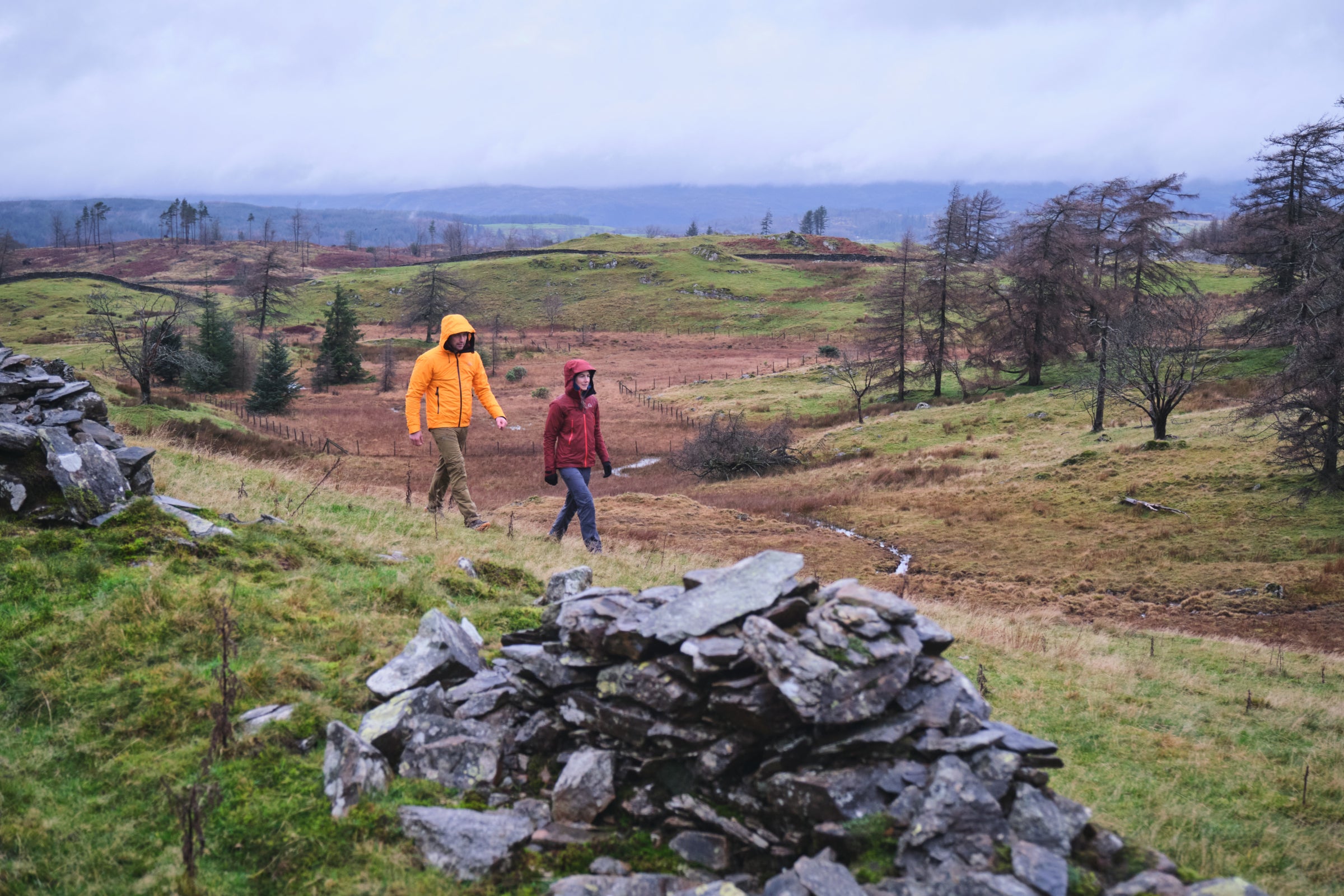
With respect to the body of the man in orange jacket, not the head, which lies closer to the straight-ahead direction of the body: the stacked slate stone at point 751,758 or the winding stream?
the stacked slate stone

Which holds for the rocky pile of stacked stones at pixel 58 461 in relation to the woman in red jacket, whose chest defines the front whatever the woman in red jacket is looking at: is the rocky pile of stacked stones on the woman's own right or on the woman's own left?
on the woman's own right

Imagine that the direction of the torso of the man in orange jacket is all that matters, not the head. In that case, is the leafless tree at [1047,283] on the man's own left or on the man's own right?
on the man's own left

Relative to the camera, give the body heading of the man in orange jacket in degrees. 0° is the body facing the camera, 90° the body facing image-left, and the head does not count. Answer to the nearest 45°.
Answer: approximately 315°

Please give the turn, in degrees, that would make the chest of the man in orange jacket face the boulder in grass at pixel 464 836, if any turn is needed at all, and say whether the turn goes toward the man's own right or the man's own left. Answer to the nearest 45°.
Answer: approximately 45° to the man's own right

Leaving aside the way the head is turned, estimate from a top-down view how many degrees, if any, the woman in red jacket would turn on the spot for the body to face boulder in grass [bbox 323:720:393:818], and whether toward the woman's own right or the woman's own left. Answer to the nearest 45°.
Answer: approximately 45° to the woman's own right

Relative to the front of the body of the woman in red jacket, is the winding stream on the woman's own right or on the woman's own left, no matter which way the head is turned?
on the woman's own left
